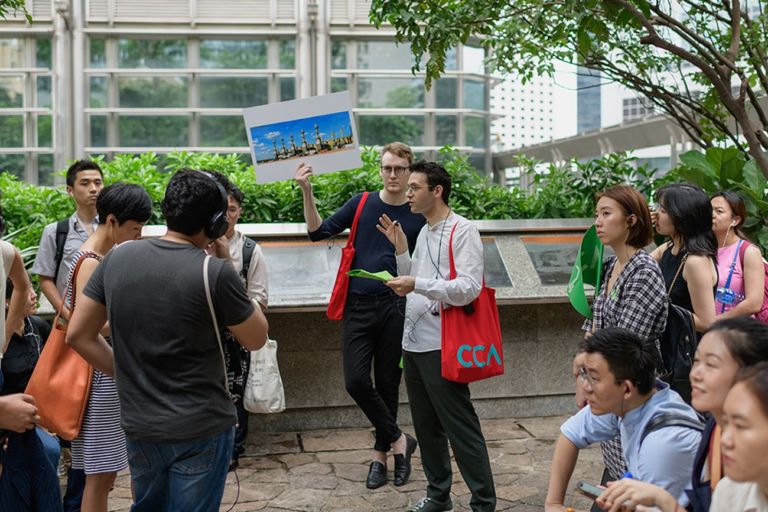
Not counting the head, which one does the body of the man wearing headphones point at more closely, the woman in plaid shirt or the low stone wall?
the low stone wall

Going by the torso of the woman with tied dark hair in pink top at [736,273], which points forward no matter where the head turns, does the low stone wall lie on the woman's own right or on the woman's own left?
on the woman's own right

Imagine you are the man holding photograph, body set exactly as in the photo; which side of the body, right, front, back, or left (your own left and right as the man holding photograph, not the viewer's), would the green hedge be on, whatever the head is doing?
back

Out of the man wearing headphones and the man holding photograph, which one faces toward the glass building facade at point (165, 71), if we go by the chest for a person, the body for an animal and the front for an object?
the man wearing headphones

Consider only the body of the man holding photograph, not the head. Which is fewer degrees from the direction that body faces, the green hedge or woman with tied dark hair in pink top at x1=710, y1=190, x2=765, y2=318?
the woman with tied dark hair in pink top

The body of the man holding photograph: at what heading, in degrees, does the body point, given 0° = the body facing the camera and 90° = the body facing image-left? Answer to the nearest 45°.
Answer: approximately 0°

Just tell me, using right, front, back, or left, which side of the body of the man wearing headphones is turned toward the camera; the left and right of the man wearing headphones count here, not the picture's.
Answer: back
